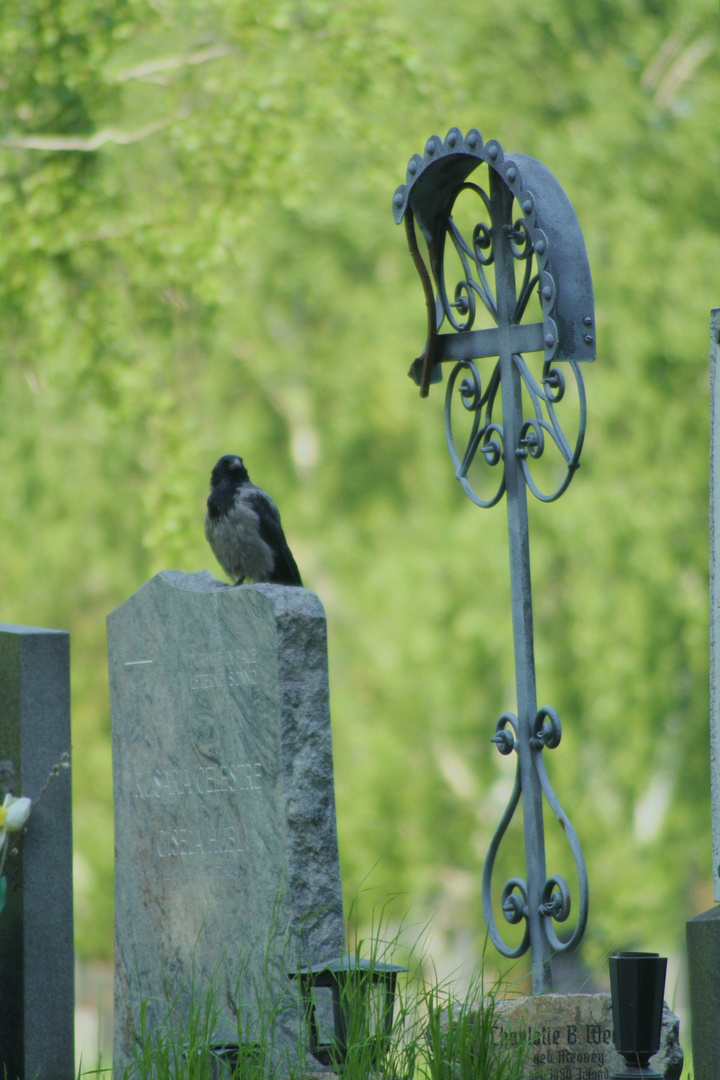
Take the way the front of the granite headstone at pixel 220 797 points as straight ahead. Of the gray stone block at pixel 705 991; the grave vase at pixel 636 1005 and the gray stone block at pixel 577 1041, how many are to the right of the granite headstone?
0

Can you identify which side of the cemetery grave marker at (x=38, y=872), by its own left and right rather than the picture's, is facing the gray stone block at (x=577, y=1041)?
left

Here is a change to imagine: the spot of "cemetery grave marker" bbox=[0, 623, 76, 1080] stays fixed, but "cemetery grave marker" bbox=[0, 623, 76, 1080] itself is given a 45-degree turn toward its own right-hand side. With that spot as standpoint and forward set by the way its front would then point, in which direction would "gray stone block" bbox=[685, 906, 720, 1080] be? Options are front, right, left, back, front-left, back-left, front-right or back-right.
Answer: back-left

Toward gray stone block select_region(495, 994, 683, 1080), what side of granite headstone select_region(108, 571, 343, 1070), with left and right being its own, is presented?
left

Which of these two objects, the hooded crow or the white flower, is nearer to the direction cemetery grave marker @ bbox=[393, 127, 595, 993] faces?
the white flower

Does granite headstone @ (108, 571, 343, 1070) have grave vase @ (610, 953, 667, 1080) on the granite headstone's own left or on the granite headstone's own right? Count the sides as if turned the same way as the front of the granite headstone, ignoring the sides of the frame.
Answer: on the granite headstone's own left

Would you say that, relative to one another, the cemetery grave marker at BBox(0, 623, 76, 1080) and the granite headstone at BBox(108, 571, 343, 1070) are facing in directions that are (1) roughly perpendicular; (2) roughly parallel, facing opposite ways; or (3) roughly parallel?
roughly parallel

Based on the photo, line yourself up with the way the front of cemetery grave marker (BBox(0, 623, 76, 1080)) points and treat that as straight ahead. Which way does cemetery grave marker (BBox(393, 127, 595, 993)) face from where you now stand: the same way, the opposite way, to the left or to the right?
the same way

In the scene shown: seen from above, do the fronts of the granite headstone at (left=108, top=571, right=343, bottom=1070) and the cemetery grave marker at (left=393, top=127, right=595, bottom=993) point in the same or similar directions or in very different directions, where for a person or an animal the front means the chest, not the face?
same or similar directions

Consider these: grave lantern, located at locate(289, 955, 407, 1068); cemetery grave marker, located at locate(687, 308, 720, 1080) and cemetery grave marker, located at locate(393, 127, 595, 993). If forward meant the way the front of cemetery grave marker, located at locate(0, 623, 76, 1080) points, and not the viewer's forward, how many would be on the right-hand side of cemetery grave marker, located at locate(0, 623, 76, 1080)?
0

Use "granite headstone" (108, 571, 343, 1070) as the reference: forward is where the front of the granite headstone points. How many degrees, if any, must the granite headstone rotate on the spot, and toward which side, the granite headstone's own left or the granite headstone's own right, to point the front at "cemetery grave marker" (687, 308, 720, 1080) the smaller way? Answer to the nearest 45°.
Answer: approximately 90° to the granite headstone's own left

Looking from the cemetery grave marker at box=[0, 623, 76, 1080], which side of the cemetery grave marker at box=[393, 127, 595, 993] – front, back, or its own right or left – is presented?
right

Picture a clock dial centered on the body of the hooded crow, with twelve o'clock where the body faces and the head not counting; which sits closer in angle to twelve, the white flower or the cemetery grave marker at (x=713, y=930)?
the white flower

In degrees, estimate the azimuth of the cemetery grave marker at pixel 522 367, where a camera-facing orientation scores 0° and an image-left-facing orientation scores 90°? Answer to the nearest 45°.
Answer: approximately 45°

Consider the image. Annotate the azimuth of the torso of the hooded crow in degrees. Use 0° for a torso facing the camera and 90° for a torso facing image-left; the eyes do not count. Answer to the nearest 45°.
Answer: approximately 45°

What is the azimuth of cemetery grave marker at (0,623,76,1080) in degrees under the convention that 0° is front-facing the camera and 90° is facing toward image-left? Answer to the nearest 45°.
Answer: approximately 45°
